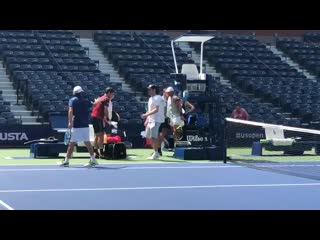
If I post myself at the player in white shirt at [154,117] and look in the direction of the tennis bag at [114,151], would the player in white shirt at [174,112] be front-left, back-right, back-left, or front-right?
back-right

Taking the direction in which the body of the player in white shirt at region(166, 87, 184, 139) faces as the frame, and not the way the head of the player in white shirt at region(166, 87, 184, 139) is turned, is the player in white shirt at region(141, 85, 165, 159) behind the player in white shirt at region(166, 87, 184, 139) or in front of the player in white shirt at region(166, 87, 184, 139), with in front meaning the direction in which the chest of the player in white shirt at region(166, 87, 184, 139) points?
in front

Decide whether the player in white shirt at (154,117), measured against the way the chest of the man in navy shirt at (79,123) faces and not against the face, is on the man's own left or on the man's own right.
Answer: on the man's own right

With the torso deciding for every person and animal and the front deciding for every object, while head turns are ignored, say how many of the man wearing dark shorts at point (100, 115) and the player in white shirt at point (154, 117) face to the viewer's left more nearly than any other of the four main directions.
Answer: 1

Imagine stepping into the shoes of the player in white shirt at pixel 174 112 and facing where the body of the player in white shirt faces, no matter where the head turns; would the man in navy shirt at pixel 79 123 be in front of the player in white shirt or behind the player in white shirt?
in front

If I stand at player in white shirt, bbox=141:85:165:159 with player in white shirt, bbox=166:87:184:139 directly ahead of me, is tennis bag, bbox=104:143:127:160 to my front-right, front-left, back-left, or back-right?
back-left

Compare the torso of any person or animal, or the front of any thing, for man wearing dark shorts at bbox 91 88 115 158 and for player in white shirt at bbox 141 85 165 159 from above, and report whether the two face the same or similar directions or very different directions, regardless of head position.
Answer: very different directions

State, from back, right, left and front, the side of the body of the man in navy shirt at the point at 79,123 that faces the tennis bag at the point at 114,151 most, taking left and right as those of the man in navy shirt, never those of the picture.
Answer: right

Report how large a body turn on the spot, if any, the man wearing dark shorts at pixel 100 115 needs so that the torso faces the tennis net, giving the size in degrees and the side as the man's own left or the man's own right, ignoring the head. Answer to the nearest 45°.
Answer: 0° — they already face it

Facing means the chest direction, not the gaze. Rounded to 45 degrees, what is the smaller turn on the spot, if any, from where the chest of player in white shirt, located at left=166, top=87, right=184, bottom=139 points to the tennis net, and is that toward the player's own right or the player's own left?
approximately 135° to the player's own left

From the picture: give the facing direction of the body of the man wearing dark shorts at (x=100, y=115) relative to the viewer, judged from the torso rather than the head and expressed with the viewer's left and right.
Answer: facing to the right of the viewer
